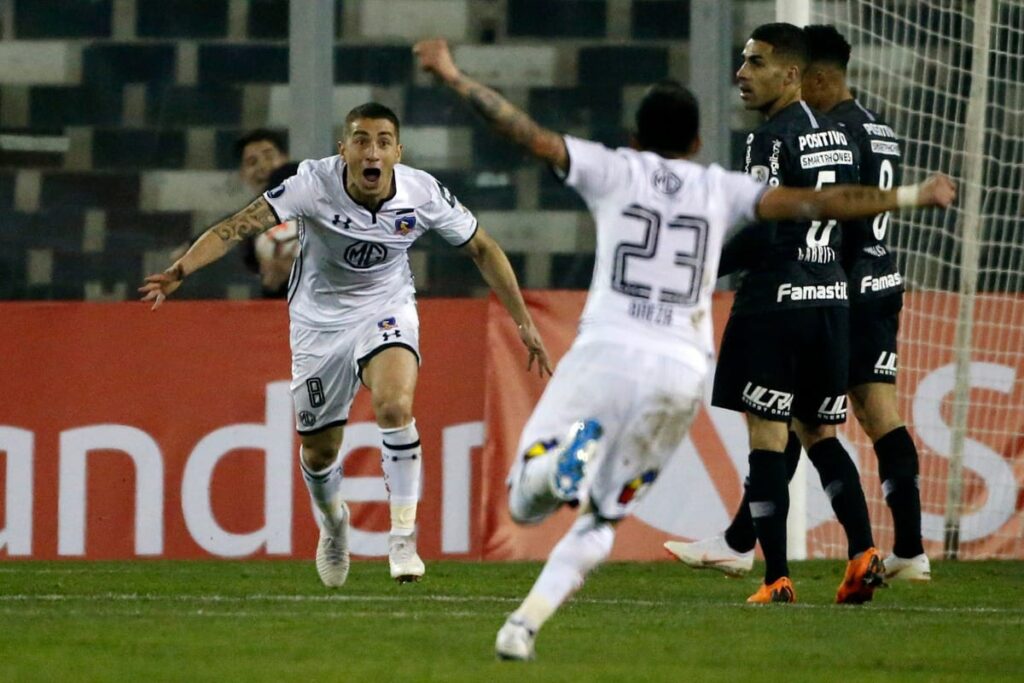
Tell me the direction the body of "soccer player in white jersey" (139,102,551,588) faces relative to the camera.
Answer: toward the camera

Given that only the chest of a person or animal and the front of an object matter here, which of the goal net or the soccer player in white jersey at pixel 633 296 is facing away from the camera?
the soccer player in white jersey

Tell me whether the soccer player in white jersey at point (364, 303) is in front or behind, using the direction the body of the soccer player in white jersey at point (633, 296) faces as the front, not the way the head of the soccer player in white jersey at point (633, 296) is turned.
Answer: in front

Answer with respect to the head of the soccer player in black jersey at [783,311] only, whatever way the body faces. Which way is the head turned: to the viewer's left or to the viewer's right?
to the viewer's left

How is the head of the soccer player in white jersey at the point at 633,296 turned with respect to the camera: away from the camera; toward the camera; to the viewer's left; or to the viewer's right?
away from the camera

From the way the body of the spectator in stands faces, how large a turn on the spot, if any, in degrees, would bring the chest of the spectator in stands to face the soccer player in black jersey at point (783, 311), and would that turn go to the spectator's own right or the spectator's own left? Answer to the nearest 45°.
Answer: approximately 45° to the spectator's own left

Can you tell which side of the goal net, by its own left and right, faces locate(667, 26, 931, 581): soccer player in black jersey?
front

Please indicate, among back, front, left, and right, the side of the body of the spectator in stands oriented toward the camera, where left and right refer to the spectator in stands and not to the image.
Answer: front

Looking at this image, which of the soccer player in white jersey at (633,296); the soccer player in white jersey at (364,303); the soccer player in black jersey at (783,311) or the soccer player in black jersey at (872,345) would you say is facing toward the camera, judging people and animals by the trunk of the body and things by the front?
the soccer player in white jersey at (364,303)

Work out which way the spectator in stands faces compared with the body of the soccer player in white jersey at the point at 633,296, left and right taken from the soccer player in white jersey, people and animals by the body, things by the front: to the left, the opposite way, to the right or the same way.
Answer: the opposite way
